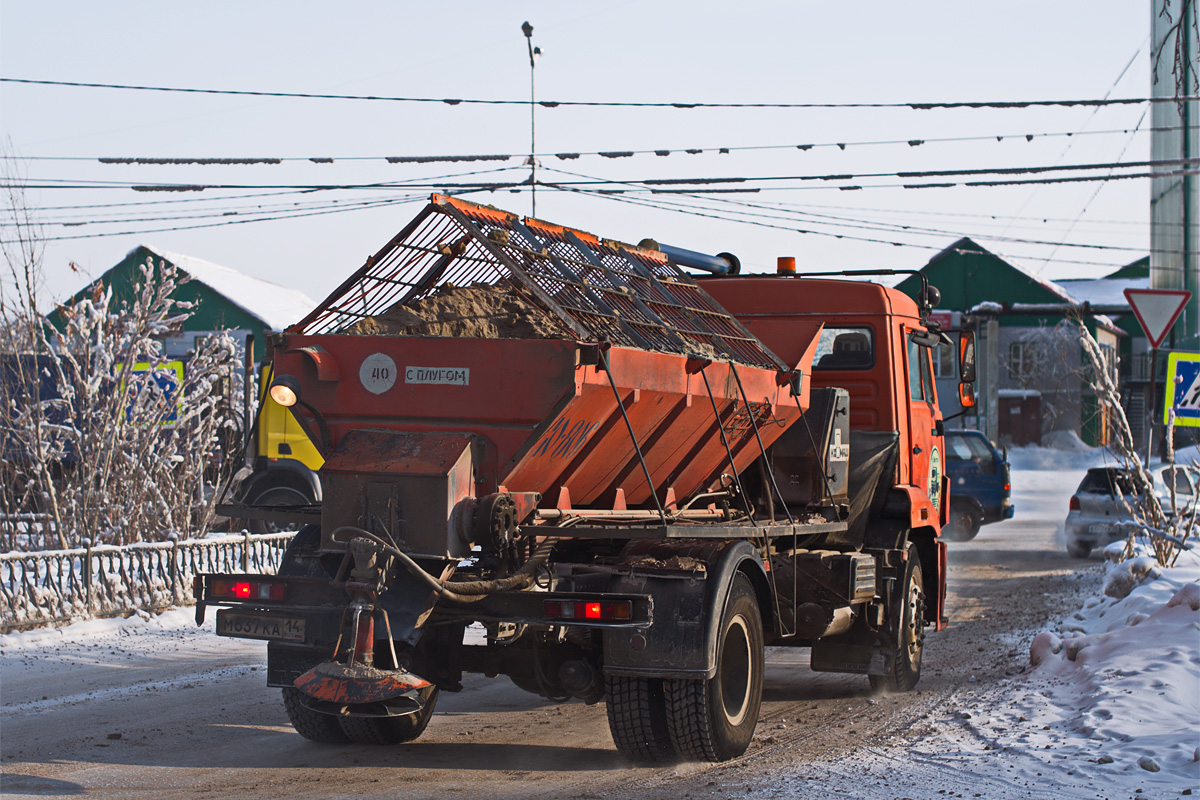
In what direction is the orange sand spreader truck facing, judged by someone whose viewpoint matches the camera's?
facing away from the viewer and to the right of the viewer

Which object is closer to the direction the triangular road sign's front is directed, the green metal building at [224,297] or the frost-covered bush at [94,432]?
the frost-covered bush

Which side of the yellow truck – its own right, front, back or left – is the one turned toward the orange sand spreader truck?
left

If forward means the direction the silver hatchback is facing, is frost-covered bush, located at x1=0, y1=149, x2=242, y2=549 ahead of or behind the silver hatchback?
behind

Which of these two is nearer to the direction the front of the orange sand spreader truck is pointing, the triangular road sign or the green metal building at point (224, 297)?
the triangular road sign

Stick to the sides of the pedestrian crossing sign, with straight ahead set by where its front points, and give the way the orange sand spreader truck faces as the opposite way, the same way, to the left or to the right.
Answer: the opposite way

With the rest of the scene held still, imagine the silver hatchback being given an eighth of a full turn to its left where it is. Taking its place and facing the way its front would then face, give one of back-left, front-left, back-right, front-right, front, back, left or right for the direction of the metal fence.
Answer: back-left

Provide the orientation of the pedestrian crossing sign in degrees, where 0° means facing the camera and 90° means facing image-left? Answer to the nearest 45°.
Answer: approximately 0°

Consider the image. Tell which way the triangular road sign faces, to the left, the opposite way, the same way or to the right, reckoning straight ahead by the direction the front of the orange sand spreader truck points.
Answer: the opposite way

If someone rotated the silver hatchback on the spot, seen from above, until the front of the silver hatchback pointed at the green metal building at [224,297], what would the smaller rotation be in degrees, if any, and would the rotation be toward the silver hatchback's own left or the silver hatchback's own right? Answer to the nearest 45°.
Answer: approximately 90° to the silver hatchback's own left
